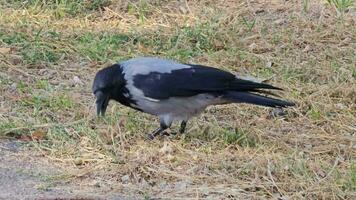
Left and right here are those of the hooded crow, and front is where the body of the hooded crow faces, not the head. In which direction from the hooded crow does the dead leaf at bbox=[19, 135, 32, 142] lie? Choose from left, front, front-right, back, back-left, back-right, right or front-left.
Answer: front

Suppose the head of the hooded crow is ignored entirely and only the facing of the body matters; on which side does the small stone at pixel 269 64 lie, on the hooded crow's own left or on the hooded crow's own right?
on the hooded crow's own right

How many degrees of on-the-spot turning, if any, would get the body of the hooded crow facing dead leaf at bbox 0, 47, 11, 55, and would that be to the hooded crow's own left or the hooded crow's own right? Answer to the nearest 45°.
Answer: approximately 45° to the hooded crow's own right

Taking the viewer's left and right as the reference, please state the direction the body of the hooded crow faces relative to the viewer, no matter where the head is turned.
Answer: facing to the left of the viewer
